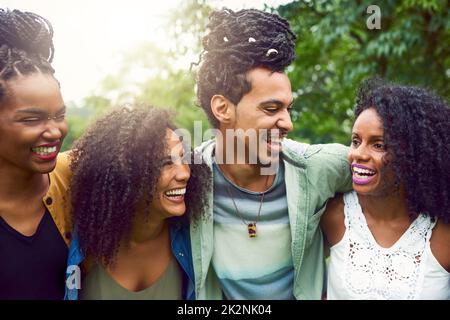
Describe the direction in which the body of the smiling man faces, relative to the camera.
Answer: toward the camera

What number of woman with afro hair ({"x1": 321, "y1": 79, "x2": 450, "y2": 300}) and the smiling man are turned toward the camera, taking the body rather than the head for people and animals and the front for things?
2

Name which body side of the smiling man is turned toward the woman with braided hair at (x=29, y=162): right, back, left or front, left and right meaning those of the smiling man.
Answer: right

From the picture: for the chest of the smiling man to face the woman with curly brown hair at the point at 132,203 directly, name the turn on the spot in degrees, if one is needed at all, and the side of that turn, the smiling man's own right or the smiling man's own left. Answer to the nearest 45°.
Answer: approximately 45° to the smiling man's own right

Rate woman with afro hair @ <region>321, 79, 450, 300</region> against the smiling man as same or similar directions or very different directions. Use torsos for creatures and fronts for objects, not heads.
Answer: same or similar directions

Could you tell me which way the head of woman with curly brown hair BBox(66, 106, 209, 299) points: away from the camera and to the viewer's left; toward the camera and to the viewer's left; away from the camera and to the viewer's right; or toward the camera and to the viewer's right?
toward the camera and to the viewer's right

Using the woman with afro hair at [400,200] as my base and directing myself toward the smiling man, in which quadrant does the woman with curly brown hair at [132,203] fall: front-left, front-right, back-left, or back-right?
front-left

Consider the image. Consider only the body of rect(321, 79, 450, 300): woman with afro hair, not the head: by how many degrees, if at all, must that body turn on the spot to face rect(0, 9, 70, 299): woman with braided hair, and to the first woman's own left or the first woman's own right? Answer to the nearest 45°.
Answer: approximately 90° to the first woman's own right

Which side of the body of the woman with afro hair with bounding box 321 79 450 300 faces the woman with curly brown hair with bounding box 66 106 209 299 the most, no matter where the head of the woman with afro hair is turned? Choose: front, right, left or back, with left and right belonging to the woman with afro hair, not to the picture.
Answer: right

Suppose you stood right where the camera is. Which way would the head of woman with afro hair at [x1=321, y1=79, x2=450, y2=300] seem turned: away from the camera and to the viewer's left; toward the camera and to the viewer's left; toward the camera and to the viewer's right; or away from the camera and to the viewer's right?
toward the camera and to the viewer's left

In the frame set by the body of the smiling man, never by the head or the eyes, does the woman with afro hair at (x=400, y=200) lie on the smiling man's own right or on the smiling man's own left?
on the smiling man's own left

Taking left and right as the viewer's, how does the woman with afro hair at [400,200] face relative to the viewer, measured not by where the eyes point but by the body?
facing the viewer

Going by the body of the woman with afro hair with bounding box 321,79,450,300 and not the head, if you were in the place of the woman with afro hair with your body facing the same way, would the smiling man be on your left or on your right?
on your right

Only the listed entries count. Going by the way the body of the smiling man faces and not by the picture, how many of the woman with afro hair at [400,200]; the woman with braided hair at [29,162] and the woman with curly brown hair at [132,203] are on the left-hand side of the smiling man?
1

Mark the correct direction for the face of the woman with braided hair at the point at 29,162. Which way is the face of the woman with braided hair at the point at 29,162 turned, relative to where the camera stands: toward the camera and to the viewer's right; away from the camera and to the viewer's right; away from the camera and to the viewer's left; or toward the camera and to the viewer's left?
toward the camera and to the viewer's right
